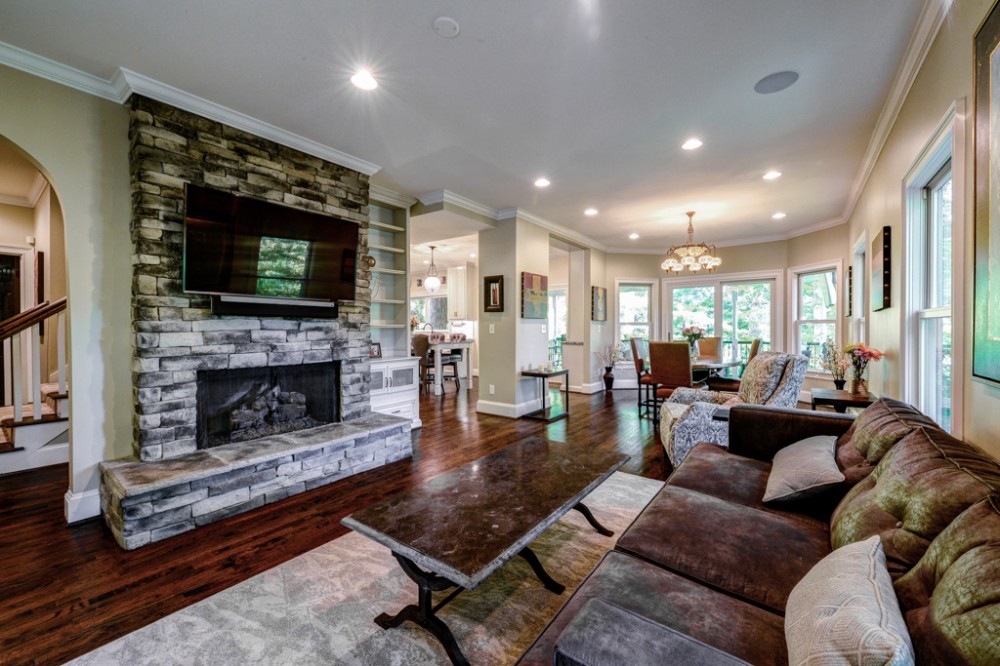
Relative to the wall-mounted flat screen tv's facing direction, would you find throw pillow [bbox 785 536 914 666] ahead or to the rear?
ahead

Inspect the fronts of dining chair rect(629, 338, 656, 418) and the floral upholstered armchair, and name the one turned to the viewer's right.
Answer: the dining chair

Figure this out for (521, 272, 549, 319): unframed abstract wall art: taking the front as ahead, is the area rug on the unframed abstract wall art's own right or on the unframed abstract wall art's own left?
on the unframed abstract wall art's own right

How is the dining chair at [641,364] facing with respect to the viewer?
to the viewer's right

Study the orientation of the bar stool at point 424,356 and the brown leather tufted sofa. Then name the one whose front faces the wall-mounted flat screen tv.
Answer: the brown leather tufted sofa

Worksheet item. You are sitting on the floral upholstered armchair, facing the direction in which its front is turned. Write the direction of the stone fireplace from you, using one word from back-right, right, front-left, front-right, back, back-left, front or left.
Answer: front

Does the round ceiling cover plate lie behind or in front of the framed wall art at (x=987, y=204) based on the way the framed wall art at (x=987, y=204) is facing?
in front

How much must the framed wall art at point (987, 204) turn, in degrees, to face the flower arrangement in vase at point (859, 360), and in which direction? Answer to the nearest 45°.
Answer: approximately 90° to its right

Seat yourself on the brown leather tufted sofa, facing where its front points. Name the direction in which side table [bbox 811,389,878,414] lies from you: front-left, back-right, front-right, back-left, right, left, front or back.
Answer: right

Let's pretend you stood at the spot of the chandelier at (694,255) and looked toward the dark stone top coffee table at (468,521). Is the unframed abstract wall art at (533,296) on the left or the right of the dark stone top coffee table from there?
right

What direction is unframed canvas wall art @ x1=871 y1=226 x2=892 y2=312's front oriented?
to the viewer's left

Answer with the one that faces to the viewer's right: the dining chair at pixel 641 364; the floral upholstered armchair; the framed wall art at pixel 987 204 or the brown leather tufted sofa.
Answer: the dining chair

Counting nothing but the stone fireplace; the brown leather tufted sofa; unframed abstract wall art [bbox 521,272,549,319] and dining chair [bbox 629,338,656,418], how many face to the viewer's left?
1

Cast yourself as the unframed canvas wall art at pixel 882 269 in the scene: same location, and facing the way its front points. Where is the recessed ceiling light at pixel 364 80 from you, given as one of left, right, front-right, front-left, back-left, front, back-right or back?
front-left

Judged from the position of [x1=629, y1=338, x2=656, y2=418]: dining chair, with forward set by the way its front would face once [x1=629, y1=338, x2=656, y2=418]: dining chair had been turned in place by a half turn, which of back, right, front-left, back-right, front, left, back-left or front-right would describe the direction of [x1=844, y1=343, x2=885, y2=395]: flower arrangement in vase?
back-left

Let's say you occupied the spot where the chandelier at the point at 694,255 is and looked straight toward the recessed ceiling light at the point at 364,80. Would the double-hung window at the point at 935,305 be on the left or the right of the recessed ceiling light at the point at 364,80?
left

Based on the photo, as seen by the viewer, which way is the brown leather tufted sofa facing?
to the viewer's left

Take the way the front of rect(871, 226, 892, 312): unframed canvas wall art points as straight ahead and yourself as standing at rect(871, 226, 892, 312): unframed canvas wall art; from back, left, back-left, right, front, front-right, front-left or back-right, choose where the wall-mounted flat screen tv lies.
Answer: front-left

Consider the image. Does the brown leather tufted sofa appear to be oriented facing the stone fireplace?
yes

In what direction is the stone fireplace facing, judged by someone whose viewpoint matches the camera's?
facing the viewer and to the right of the viewer
